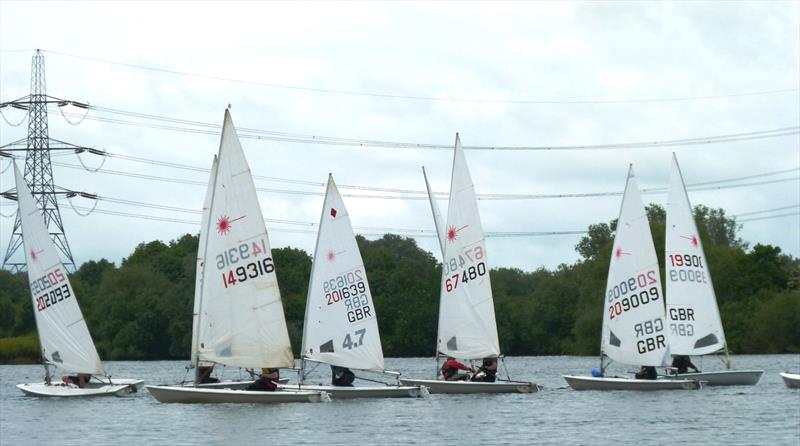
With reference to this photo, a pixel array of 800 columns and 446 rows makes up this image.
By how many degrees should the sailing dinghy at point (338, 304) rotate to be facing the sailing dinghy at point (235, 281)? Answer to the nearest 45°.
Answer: approximately 45° to its left

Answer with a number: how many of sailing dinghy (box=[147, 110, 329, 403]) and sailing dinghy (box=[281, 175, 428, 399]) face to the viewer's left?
2

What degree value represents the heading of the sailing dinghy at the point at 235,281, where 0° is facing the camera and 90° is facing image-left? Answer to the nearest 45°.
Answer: approximately 90°

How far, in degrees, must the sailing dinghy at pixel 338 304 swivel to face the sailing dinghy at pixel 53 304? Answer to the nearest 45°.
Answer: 0° — it already faces it

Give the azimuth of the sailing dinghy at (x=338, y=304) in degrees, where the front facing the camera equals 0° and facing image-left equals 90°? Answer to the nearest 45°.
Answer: approximately 90°

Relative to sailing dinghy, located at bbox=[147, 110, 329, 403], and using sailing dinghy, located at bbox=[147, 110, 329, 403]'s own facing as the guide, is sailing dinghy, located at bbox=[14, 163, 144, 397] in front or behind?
in front
